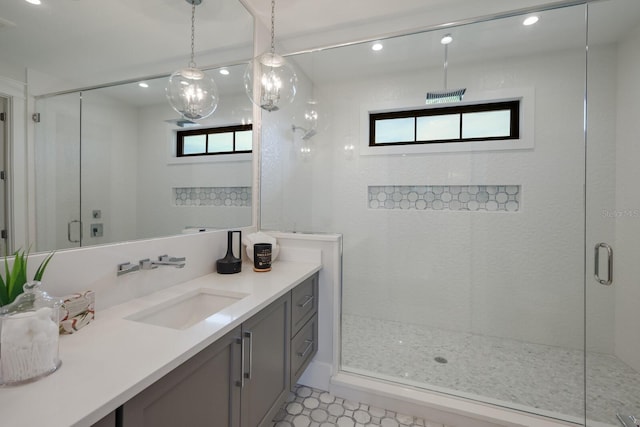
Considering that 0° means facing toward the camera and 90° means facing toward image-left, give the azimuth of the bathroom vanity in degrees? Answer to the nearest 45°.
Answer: approximately 315°

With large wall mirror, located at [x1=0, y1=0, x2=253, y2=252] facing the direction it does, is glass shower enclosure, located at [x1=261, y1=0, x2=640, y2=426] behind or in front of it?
in front

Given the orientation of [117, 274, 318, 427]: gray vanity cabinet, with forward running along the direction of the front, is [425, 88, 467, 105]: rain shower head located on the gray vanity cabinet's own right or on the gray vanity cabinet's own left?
on the gray vanity cabinet's own left

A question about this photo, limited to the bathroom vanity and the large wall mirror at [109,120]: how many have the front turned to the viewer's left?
0

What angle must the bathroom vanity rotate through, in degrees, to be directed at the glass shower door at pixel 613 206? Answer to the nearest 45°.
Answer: approximately 45° to its left

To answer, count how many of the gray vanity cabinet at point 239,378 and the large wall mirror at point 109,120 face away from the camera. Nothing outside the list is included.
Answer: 0

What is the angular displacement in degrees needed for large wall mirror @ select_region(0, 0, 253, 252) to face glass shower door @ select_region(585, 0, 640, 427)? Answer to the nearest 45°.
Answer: approximately 45° to its left

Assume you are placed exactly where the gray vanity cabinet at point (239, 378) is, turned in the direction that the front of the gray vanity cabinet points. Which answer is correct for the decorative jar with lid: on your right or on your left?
on your right
